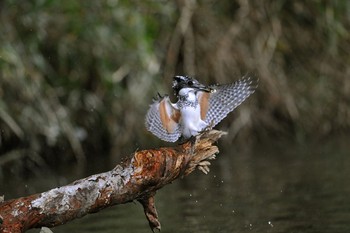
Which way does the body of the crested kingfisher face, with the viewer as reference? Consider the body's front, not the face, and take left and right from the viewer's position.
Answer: facing the viewer and to the right of the viewer
